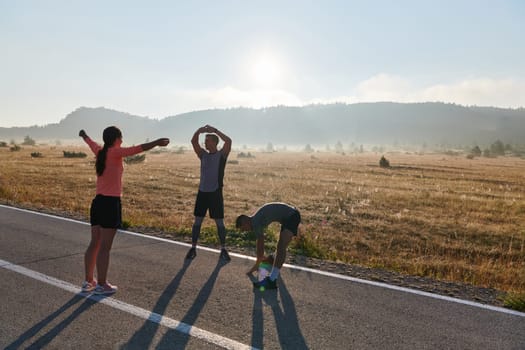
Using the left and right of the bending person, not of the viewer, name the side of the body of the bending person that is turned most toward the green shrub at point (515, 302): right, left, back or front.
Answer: back

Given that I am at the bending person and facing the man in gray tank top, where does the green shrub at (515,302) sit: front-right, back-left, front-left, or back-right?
back-right

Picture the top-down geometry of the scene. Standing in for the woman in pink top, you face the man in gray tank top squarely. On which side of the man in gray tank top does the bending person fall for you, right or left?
right

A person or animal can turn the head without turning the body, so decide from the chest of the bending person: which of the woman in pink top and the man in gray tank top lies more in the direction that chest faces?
the woman in pink top

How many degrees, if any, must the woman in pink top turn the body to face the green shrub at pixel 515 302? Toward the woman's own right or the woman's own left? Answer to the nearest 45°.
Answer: approximately 45° to the woman's own right

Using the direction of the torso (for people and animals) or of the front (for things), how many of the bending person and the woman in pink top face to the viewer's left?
1

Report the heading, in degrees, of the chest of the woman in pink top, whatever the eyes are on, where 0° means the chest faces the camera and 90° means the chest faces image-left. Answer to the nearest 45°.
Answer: approximately 225°

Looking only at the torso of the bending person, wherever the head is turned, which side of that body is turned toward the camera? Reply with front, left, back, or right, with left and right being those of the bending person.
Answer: left

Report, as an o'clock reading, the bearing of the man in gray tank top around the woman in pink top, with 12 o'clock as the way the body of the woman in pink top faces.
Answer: The man in gray tank top is roughly at 12 o'clock from the woman in pink top.

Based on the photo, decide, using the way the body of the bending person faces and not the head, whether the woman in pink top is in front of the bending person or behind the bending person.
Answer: in front

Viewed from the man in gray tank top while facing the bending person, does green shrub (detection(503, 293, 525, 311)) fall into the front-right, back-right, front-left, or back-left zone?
front-left

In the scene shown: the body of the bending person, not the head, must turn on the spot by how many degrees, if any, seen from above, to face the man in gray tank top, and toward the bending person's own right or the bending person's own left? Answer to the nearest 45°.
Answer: approximately 45° to the bending person's own right

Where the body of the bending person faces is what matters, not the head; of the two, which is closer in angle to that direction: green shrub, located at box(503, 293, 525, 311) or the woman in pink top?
the woman in pink top

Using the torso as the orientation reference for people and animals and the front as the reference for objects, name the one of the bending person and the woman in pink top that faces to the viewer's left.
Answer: the bending person
